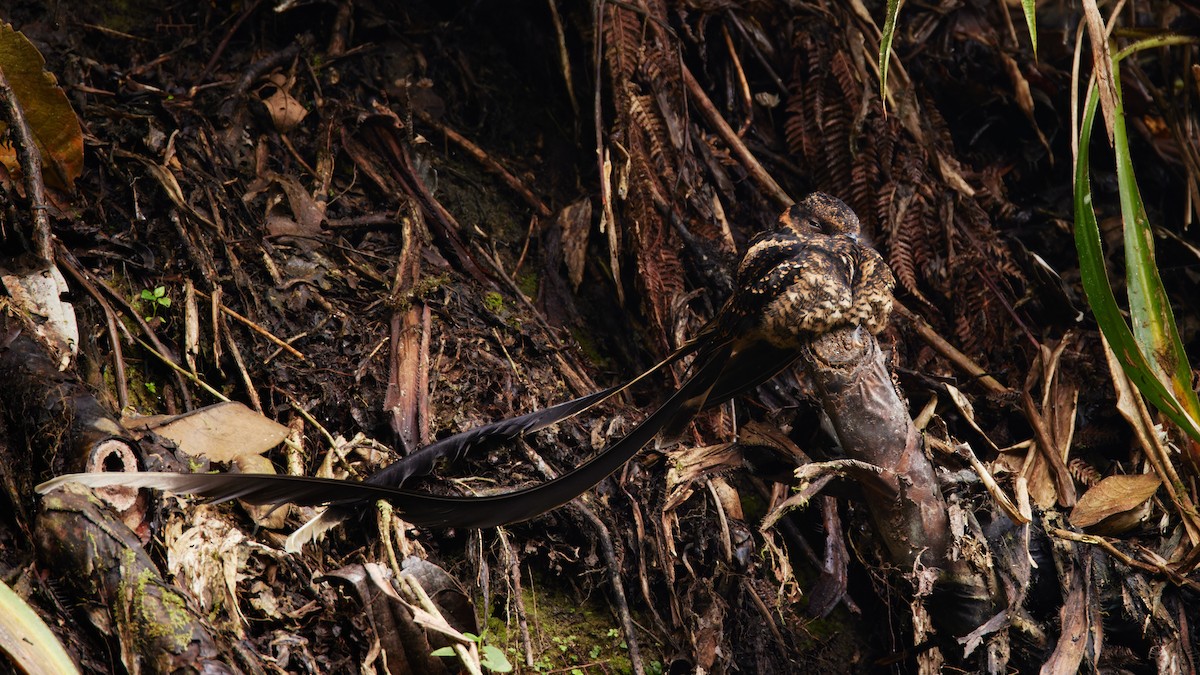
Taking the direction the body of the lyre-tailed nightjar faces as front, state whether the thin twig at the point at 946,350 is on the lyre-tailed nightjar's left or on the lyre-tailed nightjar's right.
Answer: on the lyre-tailed nightjar's left

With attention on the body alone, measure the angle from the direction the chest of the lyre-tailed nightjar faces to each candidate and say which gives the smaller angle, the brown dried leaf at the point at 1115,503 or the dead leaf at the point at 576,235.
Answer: the brown dried leaf

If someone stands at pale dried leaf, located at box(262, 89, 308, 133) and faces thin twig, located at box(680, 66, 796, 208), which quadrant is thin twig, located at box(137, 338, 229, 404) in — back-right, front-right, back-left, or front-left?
back-right

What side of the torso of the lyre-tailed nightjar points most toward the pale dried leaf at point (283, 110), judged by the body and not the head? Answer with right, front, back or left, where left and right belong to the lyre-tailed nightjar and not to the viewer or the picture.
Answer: back

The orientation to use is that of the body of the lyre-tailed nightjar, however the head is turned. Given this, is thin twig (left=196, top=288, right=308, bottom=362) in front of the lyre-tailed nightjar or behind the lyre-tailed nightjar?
behind

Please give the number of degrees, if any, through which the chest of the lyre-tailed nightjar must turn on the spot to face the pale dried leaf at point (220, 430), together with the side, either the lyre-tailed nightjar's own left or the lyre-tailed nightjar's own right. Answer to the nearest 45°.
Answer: approximately 135° to the lyre-tailed nightjar's own right

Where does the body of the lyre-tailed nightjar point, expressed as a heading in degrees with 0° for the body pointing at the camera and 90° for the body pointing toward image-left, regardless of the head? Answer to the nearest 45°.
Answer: approximately 315°

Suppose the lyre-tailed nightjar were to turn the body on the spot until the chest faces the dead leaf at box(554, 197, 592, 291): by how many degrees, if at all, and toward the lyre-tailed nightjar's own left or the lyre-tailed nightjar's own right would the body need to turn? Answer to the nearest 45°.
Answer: approximately 135° to the lyre-tailed nightjar's own left

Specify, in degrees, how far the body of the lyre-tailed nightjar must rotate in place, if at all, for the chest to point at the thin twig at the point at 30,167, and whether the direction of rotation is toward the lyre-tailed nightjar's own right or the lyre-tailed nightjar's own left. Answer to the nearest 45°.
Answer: approximately 135° to the lyre-tailed nightjar's own right

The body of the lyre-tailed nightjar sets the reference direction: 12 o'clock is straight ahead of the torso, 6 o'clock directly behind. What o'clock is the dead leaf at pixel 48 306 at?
The dead leaf is roughly at 5 o'clock from the lyre-tailed nightjar.

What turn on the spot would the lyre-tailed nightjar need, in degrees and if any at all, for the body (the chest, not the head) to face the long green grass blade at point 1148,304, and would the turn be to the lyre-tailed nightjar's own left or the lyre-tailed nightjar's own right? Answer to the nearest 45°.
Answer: approximately 45° to the lyre-tailed nightjar's own left

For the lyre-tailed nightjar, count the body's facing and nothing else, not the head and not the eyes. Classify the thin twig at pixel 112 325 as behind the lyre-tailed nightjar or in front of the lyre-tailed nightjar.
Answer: behind
